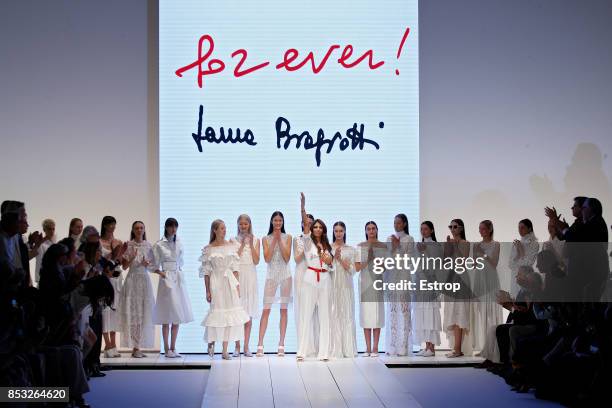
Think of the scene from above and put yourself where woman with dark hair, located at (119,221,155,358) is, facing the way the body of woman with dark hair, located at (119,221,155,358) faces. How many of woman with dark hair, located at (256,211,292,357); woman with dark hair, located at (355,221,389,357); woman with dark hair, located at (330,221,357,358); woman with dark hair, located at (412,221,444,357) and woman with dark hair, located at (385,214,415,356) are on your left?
5

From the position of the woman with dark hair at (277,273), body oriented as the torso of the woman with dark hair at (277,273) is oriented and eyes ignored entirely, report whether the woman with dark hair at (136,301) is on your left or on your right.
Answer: on your right

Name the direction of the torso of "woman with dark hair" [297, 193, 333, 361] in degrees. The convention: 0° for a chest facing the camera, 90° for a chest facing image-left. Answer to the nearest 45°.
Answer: approximately 0°

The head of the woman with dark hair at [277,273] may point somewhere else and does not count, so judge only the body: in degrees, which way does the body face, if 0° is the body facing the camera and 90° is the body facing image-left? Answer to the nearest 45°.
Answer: approximately 0°

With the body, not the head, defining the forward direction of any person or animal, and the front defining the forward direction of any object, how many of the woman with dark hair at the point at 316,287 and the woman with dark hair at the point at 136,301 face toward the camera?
2

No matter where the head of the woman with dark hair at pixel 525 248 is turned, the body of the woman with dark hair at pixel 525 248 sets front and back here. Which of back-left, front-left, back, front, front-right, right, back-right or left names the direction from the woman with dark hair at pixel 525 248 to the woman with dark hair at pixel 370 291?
front-right

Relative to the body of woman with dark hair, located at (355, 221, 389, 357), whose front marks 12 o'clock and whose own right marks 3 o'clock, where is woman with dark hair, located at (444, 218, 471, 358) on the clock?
woman with dark hair, located at (444, 218, 471, 358) is roughly at 9 o'clock from woman with dark hair, located at (355, 221, 389, 357).

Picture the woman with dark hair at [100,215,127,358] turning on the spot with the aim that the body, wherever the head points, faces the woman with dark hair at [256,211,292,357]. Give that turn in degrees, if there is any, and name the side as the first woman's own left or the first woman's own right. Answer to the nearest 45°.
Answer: approximately 45° to the first woman's own left

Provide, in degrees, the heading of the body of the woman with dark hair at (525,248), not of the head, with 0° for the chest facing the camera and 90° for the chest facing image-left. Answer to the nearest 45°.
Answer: approximately 45°

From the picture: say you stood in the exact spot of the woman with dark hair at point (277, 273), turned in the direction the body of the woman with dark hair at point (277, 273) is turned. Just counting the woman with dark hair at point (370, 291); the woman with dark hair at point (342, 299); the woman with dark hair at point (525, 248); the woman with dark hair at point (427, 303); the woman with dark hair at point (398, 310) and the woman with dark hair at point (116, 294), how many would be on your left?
5

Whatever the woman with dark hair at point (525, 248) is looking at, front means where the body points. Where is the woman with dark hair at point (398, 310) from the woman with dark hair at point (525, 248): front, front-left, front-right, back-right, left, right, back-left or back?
front-right
